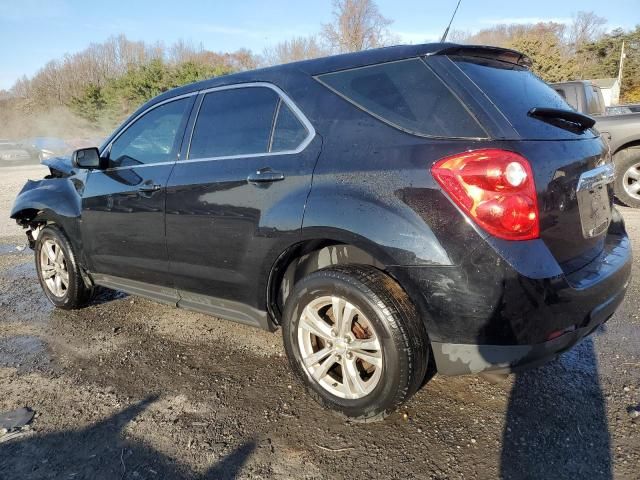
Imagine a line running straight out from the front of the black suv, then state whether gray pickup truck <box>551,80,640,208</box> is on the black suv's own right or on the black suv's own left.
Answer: on the black suv's own right

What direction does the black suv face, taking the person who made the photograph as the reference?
facing away from the viewer and to the left of the viewer
